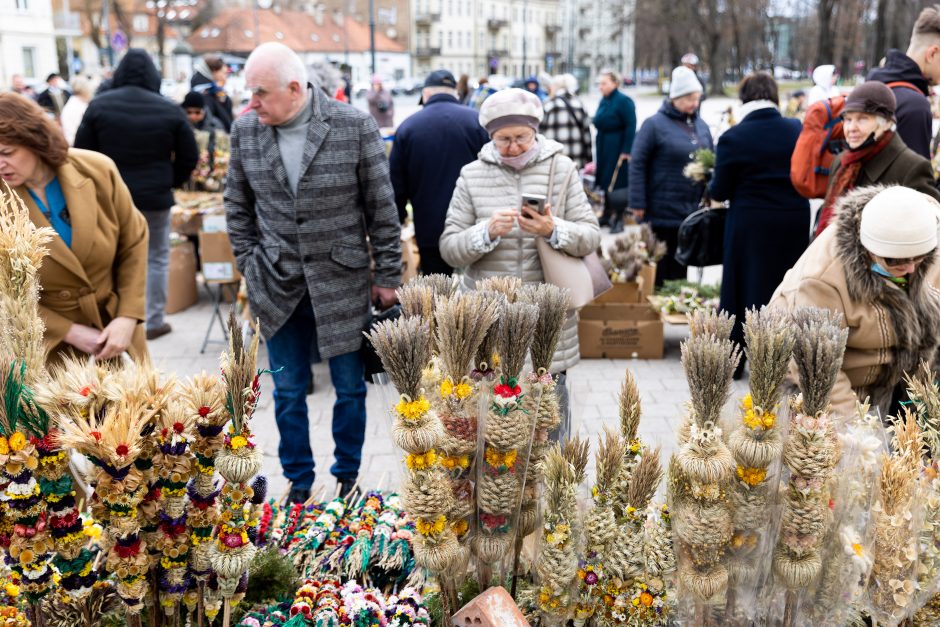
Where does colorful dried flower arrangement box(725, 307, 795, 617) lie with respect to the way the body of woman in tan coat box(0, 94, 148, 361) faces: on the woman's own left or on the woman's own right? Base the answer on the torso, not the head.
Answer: on the woman's own left

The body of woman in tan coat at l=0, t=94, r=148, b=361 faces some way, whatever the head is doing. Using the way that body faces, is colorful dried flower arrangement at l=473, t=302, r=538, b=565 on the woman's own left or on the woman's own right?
on the woman's own left

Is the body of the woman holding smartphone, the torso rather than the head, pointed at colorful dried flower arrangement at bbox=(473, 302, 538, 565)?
yes

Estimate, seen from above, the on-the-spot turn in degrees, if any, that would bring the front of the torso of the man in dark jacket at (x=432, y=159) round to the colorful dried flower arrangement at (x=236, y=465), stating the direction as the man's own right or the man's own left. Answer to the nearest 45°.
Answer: approximately 180°

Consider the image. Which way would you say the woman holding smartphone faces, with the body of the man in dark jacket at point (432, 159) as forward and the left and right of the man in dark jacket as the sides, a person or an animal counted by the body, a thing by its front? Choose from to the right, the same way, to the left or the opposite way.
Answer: the opposite way

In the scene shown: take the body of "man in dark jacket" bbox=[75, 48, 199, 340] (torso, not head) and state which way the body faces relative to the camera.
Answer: away from the camera

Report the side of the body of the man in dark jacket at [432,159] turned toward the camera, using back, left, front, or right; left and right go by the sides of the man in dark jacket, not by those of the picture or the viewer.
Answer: back

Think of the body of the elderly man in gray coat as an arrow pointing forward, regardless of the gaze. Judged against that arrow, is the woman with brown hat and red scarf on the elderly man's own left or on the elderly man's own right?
on the elderly man's own left

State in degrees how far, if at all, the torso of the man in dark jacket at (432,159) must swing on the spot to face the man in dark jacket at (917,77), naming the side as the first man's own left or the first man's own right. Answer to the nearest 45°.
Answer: approximately 90° to the first man's own right
